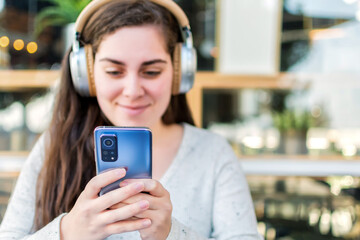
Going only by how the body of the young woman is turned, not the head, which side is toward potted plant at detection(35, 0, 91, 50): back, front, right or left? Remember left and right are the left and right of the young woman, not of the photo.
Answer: back

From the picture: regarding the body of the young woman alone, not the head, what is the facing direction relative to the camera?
toward the camera

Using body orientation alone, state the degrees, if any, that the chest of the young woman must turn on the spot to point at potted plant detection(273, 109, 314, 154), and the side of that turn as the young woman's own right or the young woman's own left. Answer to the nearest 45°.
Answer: approximately 135° to the young woman's own left
